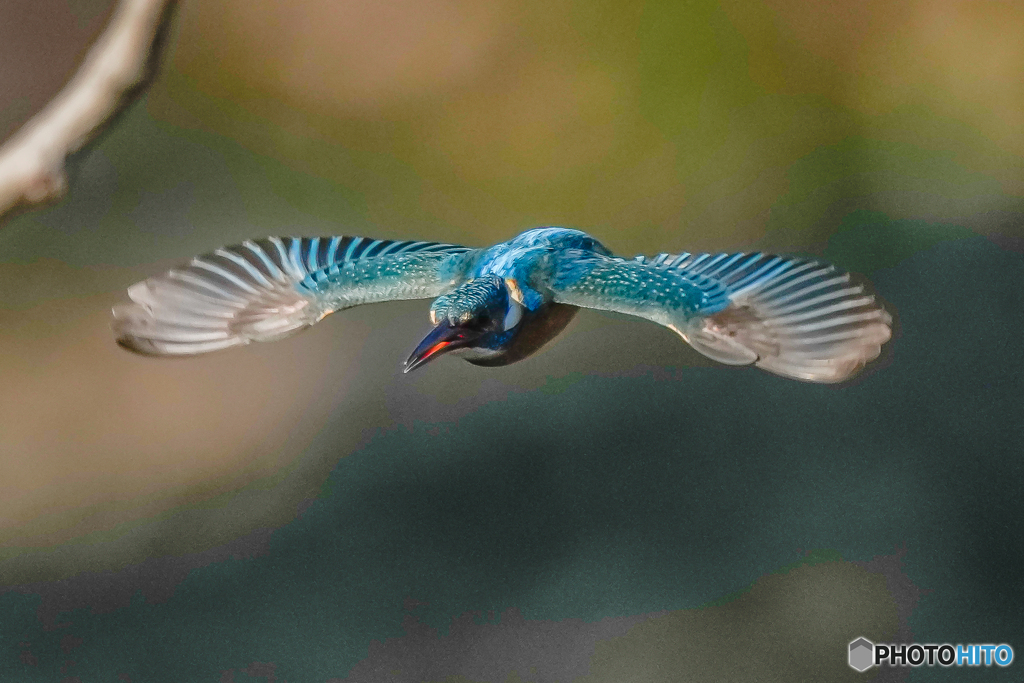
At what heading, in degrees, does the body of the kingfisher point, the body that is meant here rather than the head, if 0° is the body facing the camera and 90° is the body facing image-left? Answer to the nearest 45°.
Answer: approximately 45°
